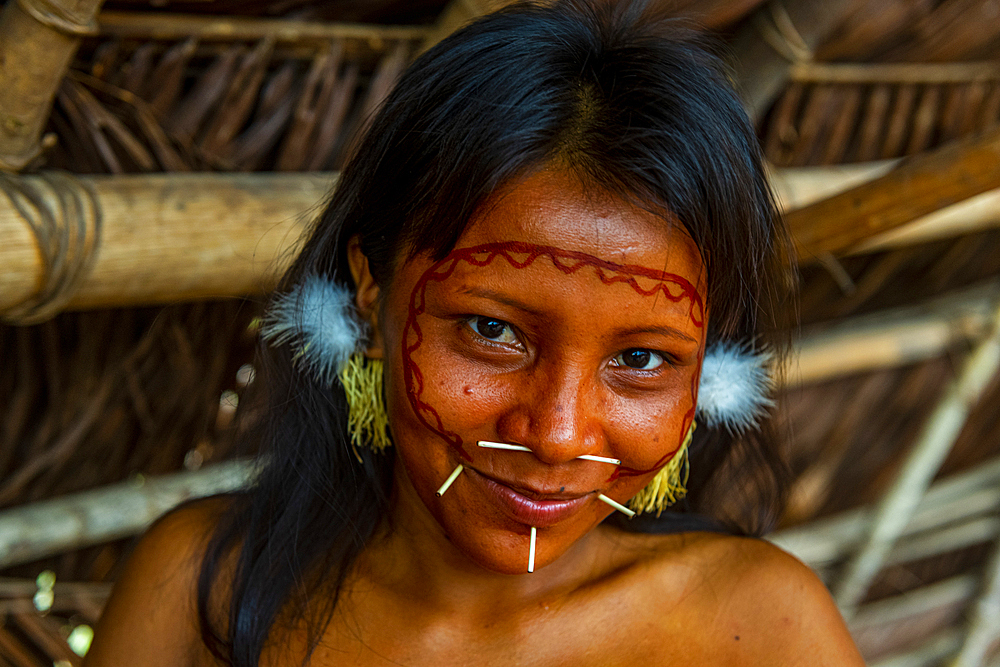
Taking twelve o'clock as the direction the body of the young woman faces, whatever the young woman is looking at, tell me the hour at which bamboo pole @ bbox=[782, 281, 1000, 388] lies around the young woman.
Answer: The bamboo pole is roughly at 7 o'clock from the young woman.

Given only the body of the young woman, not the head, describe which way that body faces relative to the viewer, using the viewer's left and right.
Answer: facing the viewer

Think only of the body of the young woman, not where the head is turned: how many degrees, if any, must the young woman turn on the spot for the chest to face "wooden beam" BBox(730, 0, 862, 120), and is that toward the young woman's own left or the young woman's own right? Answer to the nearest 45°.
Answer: approximately 180°

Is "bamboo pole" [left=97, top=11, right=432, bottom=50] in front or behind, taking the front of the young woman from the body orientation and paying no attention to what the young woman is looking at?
behind

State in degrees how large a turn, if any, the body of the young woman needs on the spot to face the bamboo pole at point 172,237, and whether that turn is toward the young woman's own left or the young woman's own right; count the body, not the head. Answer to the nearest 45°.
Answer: approximately 135° to the young woman's own right

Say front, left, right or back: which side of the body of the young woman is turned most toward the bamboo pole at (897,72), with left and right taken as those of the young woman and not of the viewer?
back
